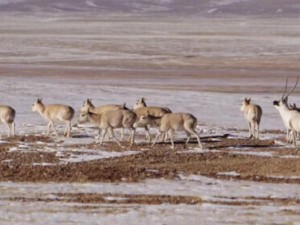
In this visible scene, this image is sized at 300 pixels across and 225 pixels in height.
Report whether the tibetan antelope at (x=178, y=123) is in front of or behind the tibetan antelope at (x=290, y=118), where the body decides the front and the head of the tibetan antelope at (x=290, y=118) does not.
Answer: in front

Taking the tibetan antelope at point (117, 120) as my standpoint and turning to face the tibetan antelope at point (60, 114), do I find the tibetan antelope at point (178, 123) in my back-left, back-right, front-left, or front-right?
back-right

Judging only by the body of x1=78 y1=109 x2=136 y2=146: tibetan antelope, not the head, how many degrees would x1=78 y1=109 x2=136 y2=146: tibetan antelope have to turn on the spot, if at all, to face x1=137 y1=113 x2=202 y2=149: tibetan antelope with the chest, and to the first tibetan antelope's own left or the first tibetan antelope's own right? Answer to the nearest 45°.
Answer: approximately 135° to the first tibetan antelope's own left

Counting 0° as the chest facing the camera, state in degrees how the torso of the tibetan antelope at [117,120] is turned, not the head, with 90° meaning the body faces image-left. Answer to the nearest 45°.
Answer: approximately 90°

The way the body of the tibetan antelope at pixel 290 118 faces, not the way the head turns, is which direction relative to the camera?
to the viewer's left

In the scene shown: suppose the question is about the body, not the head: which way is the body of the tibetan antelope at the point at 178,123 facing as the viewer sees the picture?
to the viewer's left

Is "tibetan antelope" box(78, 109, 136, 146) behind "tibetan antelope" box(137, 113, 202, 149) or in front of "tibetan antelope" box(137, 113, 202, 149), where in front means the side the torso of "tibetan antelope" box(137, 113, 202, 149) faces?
in front

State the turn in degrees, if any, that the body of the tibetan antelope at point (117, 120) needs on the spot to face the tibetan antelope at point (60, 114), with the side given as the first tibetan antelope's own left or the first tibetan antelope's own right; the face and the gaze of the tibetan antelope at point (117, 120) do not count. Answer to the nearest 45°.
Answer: approximately 45° to the first tibetan antelope's own right

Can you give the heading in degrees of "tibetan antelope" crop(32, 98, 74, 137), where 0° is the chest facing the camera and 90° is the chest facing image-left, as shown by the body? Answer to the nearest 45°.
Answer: approximately 90°
